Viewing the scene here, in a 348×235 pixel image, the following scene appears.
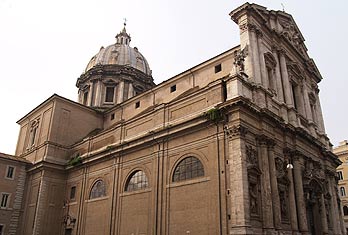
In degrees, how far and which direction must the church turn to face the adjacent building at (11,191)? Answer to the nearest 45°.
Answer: approximately 180°

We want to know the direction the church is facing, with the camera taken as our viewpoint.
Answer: facing the viewer and to the right of the viewer

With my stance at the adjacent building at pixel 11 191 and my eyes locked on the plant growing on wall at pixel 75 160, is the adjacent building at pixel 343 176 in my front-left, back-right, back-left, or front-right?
front-left

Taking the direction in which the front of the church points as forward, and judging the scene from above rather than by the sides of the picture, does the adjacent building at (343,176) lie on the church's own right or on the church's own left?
on the church's own left
